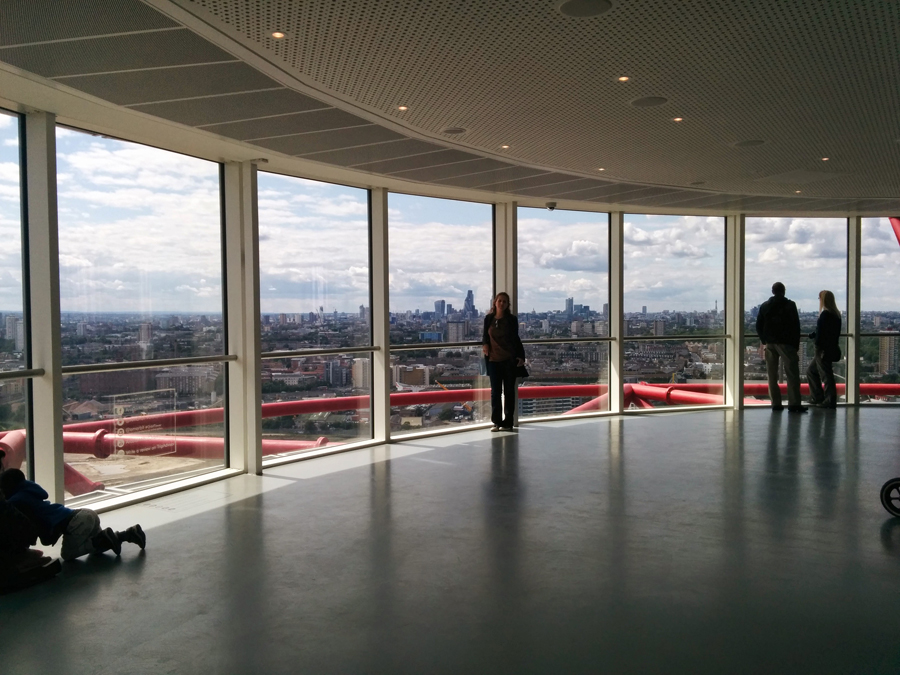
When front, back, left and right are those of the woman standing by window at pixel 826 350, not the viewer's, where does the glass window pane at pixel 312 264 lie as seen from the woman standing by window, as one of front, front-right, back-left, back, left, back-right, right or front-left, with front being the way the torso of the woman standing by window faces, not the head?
front-left

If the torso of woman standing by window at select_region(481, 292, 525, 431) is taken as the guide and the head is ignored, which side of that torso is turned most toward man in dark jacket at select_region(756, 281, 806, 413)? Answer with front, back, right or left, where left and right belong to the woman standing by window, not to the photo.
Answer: left

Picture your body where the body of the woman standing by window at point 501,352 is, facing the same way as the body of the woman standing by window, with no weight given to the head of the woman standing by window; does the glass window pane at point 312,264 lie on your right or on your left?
on your right

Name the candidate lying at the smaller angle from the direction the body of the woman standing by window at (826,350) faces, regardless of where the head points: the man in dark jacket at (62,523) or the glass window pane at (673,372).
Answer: the glass window pane

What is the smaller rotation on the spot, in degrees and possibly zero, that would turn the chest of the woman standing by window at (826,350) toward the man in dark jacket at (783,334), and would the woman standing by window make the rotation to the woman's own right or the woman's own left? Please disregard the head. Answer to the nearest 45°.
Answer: approximately 45° to the woman's own left

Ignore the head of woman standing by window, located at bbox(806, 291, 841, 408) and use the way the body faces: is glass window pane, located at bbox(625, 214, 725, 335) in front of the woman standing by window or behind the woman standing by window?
in front

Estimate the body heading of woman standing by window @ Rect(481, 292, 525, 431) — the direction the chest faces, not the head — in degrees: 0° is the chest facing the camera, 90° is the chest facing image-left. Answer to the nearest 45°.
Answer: approximately 0°

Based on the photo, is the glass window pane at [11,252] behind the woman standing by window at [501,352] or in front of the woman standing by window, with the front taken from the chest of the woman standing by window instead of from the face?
in front

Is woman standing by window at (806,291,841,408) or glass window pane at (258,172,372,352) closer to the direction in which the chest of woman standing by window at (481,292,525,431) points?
the glass window pane

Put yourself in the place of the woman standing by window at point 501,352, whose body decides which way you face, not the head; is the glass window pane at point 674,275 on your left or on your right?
on your left
